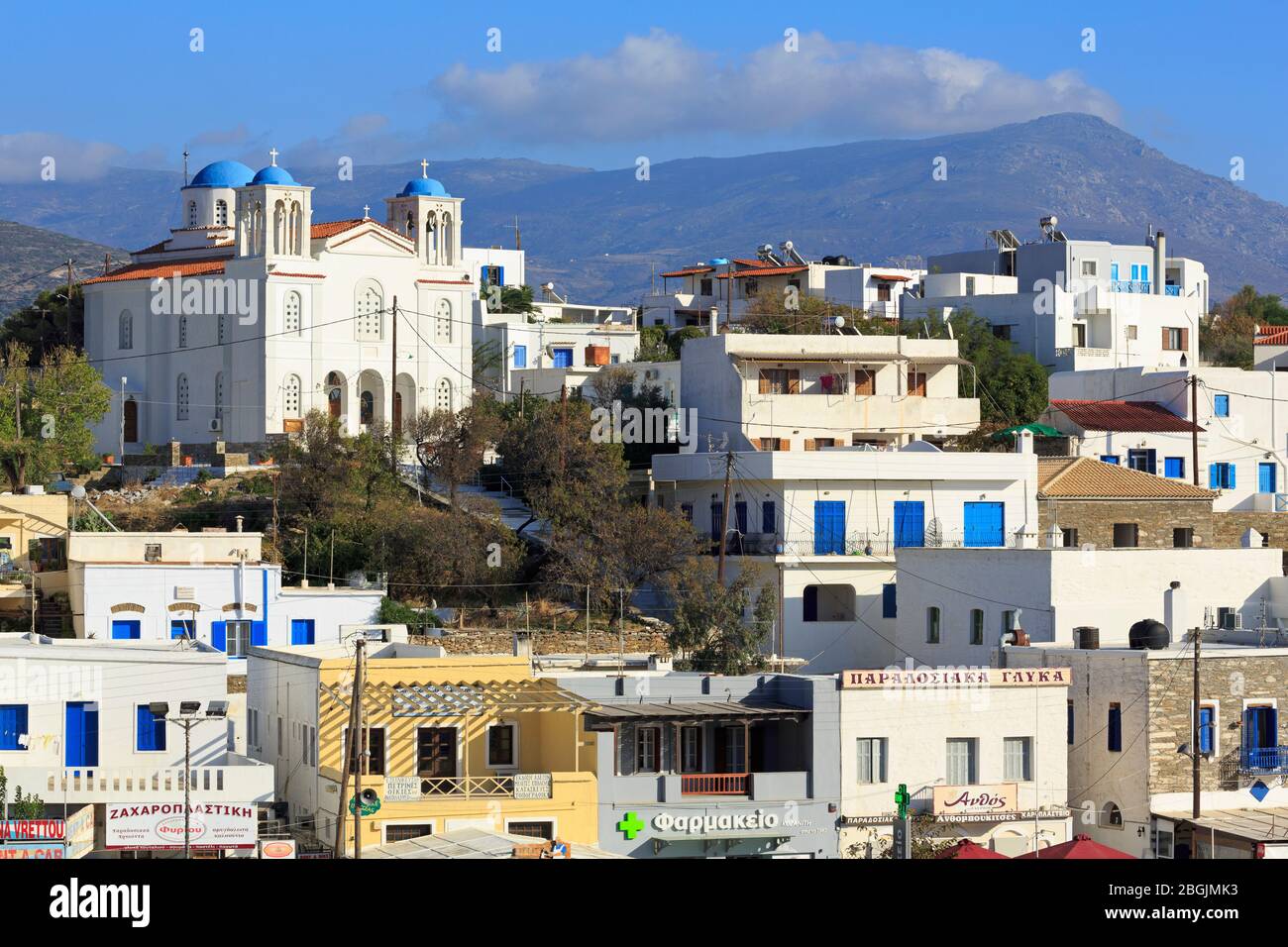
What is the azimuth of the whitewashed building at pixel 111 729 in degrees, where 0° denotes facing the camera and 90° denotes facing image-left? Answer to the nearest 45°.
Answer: approximately 0°

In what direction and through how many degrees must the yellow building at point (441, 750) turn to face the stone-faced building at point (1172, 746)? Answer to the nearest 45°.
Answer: approximately 90° to its left

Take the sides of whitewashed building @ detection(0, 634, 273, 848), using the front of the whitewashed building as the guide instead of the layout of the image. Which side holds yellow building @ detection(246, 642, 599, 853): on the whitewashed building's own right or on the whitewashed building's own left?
on the whitewashed building's own left

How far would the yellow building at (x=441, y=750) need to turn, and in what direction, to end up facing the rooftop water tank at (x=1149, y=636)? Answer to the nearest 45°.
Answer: approximately 90° to its left

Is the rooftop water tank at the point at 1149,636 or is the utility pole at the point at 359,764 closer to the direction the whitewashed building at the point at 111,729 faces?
the utility pole

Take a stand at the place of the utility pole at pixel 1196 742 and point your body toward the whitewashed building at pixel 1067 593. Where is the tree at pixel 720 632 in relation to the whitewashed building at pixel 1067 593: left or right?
left

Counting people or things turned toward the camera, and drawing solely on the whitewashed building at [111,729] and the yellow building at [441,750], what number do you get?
2

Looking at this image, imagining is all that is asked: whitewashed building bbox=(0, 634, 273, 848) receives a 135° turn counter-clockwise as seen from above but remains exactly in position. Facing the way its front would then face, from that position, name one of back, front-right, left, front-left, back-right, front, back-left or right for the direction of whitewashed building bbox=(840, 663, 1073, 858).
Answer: front-right

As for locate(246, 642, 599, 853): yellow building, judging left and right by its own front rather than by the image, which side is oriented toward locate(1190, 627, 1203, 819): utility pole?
left

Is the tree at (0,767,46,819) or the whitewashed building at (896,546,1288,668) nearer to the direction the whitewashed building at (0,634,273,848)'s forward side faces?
the tree

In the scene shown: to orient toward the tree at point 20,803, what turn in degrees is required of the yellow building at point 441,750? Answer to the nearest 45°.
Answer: approximately 90° to its right

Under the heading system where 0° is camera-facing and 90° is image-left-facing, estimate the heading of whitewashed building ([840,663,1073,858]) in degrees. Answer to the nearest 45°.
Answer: approximately 0°

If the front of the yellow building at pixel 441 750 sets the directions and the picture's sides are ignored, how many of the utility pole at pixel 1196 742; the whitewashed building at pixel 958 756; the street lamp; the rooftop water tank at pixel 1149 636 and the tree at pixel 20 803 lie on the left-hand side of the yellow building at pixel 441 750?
3

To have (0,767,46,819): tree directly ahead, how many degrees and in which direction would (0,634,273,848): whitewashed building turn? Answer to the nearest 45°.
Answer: approximately 45° to its right

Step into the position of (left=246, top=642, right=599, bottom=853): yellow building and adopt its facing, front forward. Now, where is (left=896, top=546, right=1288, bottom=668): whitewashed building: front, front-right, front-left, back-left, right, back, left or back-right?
back-left
